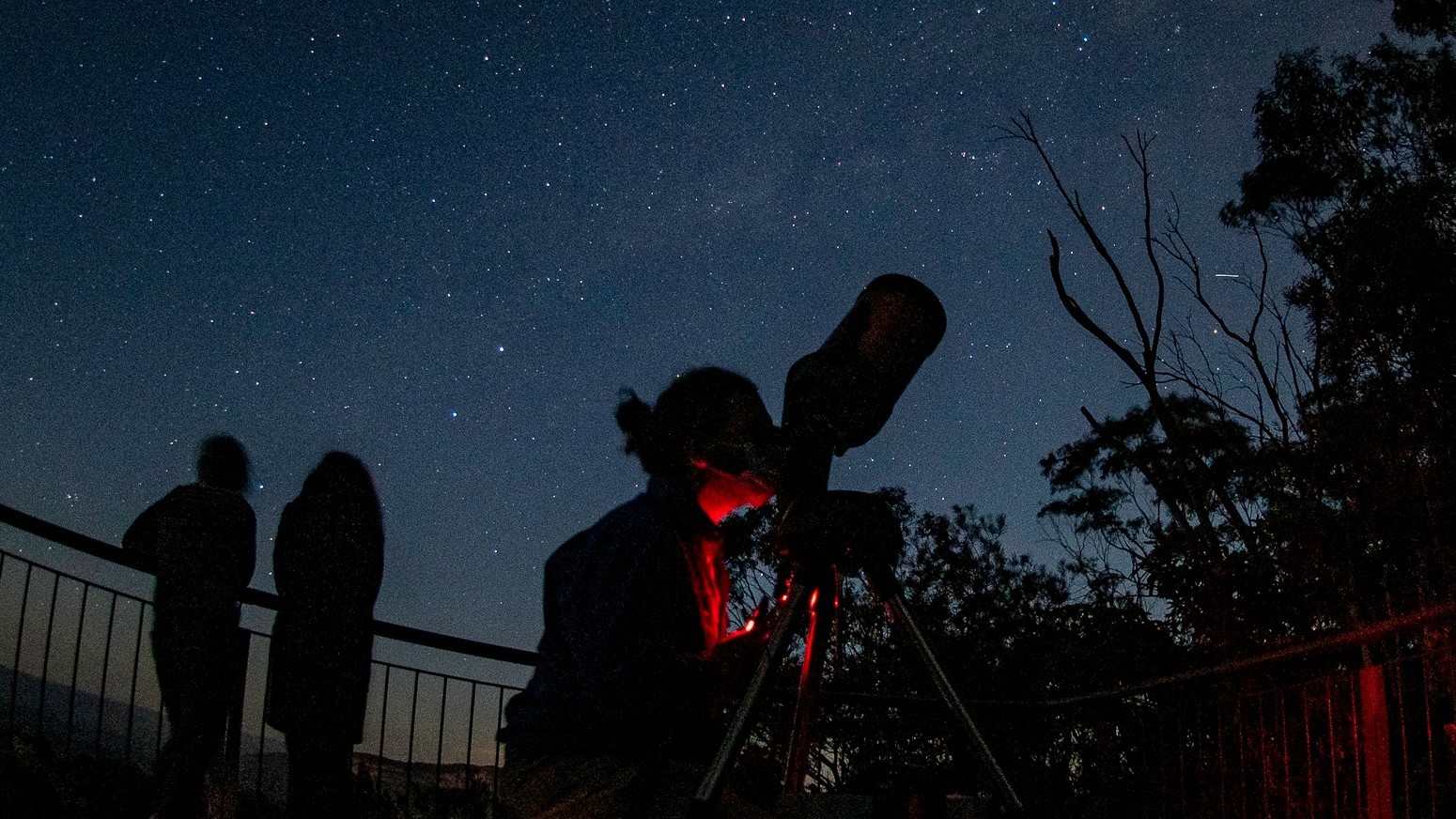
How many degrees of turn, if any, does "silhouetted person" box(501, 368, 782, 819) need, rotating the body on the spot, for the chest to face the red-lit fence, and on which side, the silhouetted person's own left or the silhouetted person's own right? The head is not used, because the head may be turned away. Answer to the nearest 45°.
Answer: approximately 45° to the silhouetted person's own left

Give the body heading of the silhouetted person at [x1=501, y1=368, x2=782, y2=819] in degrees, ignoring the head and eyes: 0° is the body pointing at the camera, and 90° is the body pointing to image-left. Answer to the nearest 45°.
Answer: approximately 270°

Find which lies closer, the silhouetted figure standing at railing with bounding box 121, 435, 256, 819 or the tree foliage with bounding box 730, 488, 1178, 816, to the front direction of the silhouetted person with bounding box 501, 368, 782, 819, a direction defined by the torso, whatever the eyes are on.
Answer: the tree foliage

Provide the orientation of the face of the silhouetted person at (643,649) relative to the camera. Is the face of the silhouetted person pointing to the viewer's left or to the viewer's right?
to the viewer's right
